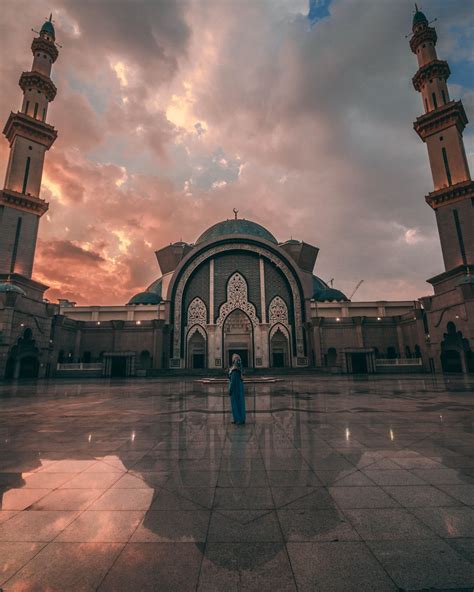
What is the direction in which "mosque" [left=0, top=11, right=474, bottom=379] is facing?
toward the camera

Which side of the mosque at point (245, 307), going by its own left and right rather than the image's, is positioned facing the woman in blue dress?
front
